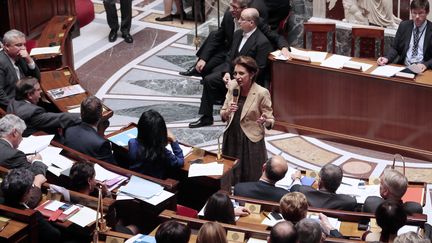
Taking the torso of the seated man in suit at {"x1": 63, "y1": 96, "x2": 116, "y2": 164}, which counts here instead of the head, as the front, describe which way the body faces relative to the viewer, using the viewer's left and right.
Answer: facing away from the viewer and to the right of the viewer

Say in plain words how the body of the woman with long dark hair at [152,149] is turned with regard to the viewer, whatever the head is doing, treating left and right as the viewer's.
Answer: facing away from the viewer and to the right of the viewer

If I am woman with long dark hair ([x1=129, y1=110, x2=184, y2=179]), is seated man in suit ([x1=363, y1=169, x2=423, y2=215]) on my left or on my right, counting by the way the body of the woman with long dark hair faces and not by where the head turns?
on my right

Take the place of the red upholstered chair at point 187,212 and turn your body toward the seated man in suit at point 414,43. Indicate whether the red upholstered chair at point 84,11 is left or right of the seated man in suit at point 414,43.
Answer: left

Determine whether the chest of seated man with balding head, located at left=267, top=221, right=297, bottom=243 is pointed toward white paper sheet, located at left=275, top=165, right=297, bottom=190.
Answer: yes

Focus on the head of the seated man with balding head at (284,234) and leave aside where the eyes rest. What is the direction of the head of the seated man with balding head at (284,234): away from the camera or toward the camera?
away from the camera

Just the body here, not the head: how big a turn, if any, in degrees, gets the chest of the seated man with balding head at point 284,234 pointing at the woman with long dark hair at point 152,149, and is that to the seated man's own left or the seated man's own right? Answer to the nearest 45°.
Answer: approximately 45° to the seated man's own left

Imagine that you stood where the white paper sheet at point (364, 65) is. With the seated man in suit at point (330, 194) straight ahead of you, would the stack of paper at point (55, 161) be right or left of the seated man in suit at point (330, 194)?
right

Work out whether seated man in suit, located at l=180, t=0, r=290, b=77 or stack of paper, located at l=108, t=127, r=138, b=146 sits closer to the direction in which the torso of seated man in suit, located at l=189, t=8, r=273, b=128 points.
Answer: the stack of paper

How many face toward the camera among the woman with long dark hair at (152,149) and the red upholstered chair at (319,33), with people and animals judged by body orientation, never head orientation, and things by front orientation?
1

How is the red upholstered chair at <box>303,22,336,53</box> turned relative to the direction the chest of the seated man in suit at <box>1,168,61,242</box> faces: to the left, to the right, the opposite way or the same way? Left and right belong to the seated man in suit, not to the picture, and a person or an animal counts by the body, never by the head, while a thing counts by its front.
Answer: the opposite way
